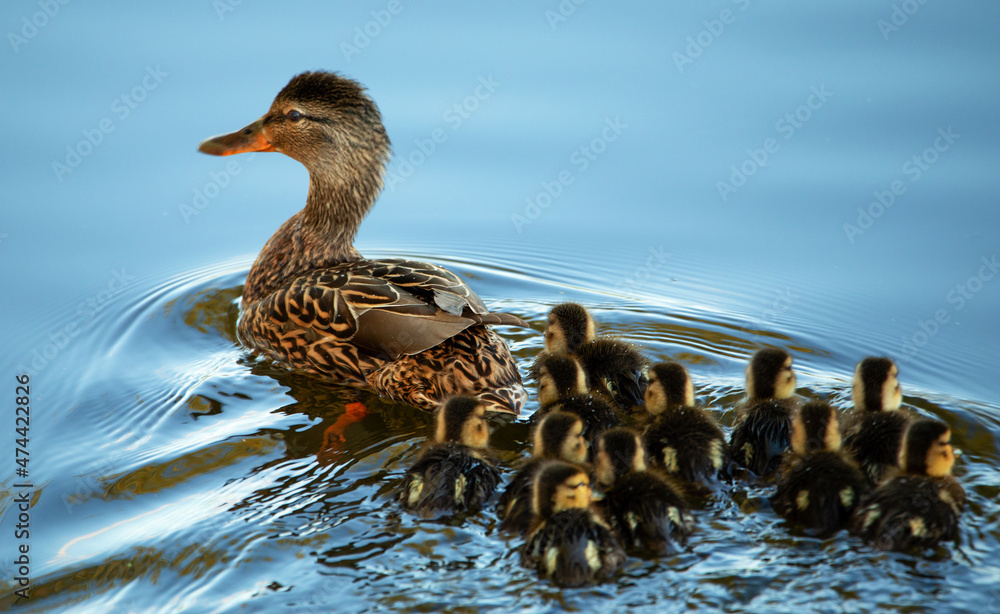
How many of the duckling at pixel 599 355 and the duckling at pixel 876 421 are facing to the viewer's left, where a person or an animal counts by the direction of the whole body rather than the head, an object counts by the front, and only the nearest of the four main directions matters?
1

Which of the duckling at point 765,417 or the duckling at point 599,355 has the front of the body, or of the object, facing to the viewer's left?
the duckling at point 599,355

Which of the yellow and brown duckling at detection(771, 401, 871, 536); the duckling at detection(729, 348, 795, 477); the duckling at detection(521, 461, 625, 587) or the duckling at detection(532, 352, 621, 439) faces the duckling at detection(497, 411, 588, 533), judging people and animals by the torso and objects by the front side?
the duckling at detection(521, 461, 625, 587)

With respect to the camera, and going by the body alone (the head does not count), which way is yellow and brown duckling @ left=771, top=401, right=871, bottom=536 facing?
away from the camera

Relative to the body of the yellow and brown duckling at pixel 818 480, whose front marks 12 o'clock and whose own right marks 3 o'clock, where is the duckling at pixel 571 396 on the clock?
The duckling is roughly at 10 o'clock from the yellow and brown duckling.

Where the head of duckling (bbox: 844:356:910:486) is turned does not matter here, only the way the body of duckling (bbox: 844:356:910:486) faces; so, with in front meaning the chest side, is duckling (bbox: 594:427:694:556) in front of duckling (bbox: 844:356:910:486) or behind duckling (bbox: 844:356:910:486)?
behind

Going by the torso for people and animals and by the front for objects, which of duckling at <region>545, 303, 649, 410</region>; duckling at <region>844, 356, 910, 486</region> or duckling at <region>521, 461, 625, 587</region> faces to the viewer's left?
duckling at <region>545, 303, 649, 410</region>

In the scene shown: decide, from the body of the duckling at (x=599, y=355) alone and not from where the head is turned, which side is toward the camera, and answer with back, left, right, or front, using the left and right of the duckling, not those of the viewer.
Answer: left

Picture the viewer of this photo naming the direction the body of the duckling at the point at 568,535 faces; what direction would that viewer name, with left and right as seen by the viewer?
facing away from the viewer

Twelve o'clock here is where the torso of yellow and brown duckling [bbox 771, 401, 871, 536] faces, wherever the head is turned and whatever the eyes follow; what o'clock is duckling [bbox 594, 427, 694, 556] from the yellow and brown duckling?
The duckling is roughly at 8 o'clock from the yellow and brown duckling.

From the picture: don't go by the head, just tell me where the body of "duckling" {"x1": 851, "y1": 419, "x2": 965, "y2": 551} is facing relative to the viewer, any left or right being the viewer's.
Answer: facing away from the viewer and to the right of the viewer

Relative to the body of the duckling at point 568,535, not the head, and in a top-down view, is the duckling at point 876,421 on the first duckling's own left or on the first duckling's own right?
on the first duckling's own right

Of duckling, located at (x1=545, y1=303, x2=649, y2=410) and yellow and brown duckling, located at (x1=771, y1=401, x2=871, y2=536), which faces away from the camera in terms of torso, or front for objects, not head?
the yellow and brown duckling

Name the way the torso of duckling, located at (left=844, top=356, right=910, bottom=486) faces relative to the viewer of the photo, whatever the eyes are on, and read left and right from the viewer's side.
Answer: facing away from the viewer

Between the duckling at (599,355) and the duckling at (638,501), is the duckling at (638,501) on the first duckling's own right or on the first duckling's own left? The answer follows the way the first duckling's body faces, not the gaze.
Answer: on the first duckling's own left

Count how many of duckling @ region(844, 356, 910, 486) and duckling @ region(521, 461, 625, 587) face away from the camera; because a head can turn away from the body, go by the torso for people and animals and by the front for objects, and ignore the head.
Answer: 2
